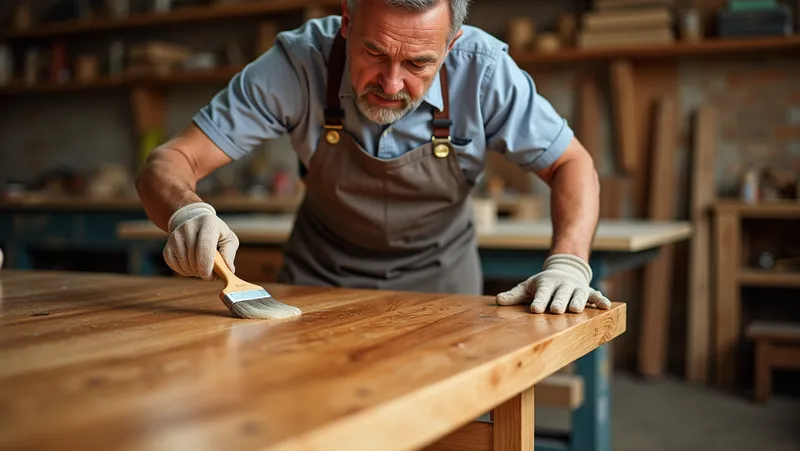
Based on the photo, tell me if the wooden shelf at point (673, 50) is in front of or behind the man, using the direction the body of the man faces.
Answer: behind

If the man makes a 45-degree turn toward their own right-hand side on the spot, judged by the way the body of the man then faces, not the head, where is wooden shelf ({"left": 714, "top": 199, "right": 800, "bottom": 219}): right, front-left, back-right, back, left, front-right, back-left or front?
back

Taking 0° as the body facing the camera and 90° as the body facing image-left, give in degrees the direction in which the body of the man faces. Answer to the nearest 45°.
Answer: approximately 0°

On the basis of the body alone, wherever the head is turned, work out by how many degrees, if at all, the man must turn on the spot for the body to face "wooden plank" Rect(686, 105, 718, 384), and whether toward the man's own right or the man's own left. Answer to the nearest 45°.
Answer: approximately 135° to the man's own left

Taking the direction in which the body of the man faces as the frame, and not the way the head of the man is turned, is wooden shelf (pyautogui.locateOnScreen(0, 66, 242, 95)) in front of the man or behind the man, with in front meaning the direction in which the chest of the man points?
behind

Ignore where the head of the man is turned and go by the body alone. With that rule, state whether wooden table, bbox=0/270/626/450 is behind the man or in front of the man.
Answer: in front

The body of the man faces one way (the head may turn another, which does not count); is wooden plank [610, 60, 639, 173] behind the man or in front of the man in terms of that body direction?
behind

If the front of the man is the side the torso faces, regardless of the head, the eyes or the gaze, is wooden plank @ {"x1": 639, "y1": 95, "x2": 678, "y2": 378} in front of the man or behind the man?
behind

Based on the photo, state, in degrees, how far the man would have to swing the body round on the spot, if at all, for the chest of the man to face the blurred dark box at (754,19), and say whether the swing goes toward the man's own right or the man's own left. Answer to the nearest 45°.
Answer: approximately 135° to the man's own left
